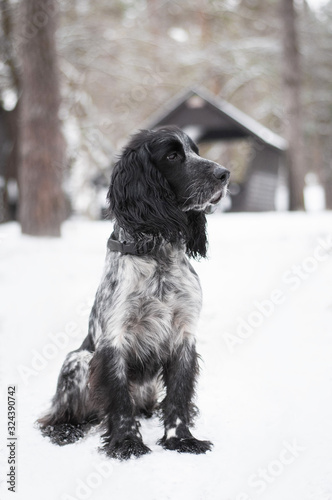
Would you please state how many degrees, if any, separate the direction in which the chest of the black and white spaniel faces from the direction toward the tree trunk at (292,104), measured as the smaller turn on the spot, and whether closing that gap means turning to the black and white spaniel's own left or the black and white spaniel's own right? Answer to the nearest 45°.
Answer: approximately 135° to the black and white spaniel's own left

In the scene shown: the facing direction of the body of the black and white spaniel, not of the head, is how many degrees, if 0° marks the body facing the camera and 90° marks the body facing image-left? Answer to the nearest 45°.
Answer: approximately 315°
